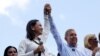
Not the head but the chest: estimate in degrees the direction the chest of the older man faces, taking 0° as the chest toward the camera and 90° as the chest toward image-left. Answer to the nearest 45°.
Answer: approximately 315°

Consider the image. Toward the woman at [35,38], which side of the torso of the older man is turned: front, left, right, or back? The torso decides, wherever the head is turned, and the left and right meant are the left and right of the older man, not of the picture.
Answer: right

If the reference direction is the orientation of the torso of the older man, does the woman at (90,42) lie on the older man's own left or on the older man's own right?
on the older man's own left

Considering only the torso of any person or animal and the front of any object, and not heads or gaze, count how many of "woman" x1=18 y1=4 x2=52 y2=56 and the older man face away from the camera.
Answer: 0

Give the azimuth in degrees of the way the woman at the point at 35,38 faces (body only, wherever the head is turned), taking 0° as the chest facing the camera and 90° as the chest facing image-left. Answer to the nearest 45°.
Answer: approximately 315°

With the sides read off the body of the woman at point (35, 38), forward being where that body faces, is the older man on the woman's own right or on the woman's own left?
on the woman's own left

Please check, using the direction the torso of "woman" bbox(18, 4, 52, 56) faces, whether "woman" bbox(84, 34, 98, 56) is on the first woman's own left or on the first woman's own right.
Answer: on the first woman's own left
